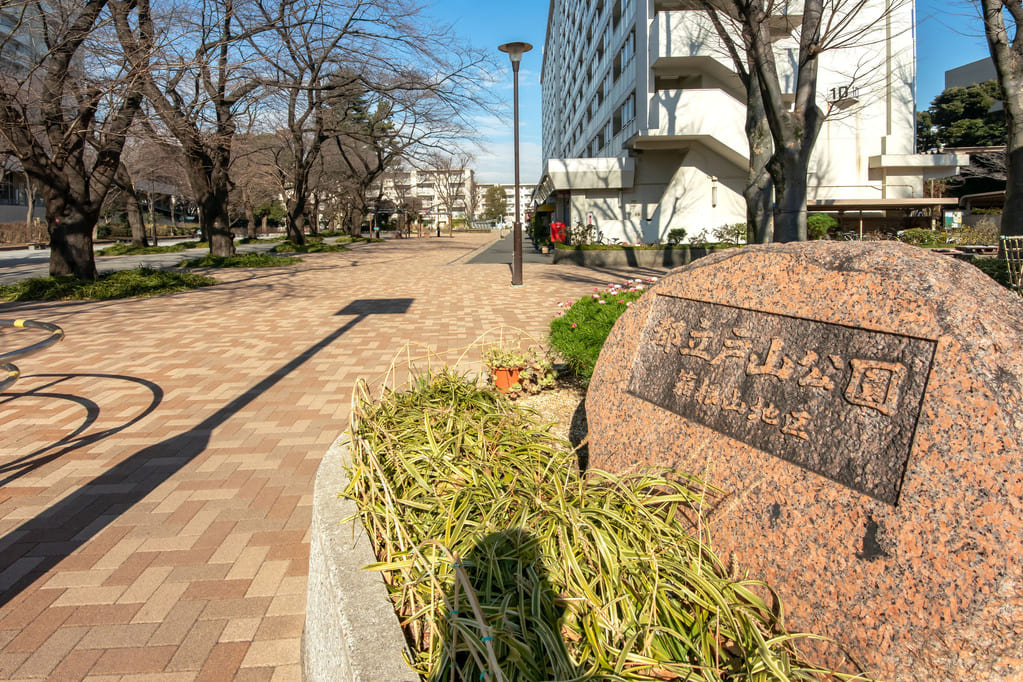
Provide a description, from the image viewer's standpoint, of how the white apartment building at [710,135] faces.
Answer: facing to the left of the viewer

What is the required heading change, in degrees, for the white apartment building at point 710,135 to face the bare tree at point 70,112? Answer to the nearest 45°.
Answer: approximately 45° to its left

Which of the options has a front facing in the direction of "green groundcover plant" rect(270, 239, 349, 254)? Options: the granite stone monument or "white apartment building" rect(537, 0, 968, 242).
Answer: the white apartment building

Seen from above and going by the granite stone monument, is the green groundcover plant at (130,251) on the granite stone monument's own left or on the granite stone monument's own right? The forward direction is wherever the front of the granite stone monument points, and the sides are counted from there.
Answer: on the granite stone monument's own right

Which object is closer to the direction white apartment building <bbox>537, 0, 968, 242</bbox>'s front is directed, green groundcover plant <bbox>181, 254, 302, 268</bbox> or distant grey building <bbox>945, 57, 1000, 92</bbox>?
the green groundcover plant

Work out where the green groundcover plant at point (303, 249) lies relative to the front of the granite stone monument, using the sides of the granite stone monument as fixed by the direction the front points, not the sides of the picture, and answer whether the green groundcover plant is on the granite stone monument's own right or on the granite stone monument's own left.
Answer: on the granite stone monument's own right

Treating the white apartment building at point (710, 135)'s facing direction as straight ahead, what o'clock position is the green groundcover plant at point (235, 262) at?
The green groundcover plant is roughly at 11 o'clock from the white apartment building.

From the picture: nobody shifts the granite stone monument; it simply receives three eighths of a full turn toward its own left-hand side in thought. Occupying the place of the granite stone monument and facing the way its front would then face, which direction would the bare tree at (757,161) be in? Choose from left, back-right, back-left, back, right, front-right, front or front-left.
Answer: left

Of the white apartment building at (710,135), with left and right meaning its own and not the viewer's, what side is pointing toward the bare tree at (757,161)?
left

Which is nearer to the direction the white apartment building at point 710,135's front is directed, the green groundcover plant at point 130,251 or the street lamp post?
the green groundcover plant

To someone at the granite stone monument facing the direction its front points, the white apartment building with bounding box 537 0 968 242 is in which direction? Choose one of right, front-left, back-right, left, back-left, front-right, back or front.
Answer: back-right

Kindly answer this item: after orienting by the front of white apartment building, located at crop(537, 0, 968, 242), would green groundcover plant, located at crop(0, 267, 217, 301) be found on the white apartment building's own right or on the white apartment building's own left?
on the white apartment building's own left

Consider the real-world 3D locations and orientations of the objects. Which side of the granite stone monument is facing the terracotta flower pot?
right

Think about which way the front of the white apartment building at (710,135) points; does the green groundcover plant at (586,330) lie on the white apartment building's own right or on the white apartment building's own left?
on the white apartment building's own left

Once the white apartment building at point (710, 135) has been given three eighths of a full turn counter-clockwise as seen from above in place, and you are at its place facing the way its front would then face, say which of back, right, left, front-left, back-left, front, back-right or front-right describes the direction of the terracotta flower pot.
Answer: front-right
